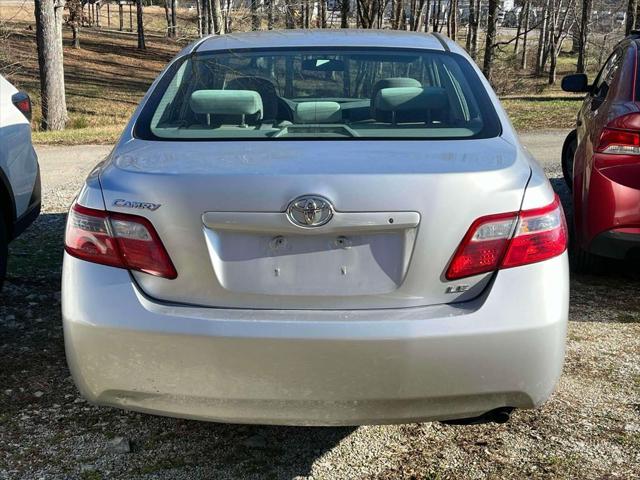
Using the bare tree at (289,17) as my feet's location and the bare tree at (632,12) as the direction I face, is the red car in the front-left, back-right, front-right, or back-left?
front-right

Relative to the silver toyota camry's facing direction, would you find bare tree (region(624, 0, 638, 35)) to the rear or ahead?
ahead

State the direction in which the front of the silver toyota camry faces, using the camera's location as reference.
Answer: facing away from the viewer

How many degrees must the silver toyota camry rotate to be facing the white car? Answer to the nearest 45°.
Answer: approximately 45° to its left

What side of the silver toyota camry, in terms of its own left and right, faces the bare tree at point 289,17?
front

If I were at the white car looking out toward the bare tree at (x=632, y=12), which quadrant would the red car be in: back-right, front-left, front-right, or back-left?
front-right

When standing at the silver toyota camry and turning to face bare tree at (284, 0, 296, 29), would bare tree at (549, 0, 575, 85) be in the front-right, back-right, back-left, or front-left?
front-right

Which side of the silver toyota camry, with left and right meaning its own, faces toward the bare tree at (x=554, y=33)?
front

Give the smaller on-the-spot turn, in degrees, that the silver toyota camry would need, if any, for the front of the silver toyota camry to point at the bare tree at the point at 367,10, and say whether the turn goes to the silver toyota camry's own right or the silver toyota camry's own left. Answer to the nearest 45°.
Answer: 0° — it already faces it

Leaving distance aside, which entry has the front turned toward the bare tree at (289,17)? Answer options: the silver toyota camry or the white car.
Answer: the silver toyota camry

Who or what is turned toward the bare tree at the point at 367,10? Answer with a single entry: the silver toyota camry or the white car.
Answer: the silver toyota camry
